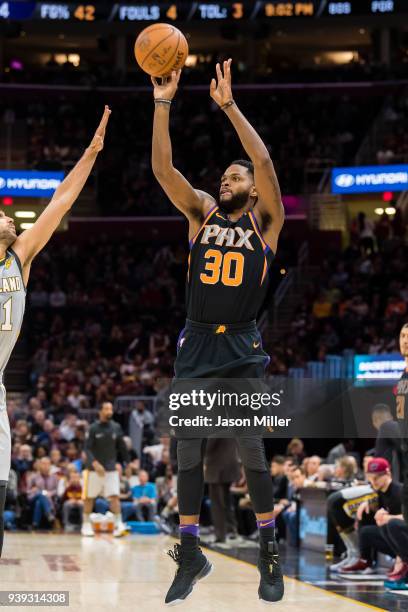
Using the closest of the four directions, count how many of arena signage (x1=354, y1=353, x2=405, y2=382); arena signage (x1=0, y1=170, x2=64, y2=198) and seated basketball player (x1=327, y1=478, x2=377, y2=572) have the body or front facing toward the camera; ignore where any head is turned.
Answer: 2

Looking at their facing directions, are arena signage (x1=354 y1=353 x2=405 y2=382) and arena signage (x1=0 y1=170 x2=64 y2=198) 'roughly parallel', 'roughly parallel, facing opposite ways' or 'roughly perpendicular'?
roughly parallel

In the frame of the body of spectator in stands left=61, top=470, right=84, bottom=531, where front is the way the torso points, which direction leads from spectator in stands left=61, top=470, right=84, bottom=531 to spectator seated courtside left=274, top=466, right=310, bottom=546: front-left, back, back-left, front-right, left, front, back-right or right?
front-left

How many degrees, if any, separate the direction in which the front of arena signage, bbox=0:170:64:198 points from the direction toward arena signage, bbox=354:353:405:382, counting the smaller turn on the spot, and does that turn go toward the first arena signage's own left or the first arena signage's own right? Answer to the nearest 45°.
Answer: approximately 45° to the first arena signage's own left

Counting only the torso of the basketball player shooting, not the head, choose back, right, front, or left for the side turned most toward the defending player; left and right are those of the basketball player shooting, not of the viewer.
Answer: right

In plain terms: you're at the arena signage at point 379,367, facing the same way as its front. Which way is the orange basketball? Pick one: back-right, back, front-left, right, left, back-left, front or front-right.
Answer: front

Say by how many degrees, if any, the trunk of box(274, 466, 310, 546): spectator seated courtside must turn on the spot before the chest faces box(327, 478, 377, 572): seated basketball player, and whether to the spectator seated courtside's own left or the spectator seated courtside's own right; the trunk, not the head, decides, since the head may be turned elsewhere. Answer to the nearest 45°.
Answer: approximately 45° to the spectator seated courtside's own left

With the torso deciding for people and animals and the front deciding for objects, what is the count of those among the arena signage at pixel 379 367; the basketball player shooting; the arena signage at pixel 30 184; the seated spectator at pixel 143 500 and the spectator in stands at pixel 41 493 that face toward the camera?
5

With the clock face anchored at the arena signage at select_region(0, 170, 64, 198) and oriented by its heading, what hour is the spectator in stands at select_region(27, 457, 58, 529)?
The spectator in stands is roughly at 12 o'clock from the arena signage.

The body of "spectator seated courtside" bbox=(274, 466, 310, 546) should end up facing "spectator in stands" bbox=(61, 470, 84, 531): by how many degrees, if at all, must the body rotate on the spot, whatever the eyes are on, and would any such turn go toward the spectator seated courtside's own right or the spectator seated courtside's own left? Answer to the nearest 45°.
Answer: approximately 90° to the spectator seated courtside's own right

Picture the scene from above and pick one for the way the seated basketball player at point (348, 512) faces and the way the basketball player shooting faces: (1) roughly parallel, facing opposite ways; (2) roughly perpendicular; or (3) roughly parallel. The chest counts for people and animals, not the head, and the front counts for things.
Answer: roughly perpendicular

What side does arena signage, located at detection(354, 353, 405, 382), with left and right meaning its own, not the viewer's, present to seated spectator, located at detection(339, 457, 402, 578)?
front

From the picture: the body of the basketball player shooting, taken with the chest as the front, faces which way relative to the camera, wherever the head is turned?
toward the camera

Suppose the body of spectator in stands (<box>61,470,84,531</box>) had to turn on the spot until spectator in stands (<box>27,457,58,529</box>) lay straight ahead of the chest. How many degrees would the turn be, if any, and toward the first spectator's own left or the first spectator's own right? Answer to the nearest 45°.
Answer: approximately 90° to the first spectator's own right

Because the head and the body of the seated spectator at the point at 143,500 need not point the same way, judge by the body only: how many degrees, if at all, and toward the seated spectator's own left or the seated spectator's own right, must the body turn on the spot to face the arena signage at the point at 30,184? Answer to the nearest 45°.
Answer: approximately 180°

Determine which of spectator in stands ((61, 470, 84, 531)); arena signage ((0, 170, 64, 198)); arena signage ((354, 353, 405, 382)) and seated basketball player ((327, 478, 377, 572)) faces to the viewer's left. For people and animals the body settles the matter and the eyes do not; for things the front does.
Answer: the seated basketball player

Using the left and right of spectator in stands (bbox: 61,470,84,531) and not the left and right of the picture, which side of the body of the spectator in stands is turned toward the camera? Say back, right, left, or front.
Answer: front

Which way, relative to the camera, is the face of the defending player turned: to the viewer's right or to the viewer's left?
to the viewer's right
